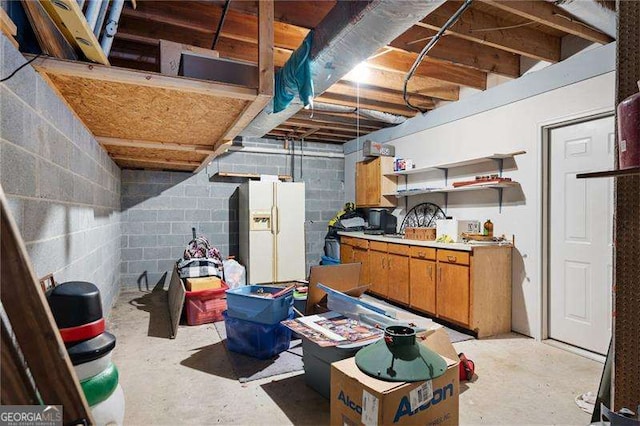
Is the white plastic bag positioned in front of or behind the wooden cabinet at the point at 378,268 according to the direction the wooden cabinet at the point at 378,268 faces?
in front

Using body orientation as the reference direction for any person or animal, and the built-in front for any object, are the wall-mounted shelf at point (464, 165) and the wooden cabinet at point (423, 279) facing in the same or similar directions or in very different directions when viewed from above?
same or similar directions

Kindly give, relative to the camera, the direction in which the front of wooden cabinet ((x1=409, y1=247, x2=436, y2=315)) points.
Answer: facing the viewer and to the left of the viewer

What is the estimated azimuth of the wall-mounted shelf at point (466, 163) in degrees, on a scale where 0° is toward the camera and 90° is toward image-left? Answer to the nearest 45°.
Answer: approximately 45°

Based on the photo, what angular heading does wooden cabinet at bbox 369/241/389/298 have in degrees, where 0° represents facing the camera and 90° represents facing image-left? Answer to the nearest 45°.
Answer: approximately 45°

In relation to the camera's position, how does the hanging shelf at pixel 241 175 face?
facing the viewer

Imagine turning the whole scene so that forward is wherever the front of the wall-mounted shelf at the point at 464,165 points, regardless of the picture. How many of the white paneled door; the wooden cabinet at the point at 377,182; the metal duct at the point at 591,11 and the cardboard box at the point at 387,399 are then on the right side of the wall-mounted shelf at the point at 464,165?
1

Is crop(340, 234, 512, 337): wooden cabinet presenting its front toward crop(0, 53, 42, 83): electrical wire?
yes

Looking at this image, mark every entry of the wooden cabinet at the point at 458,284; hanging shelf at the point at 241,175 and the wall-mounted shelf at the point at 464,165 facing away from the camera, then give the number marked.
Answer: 0

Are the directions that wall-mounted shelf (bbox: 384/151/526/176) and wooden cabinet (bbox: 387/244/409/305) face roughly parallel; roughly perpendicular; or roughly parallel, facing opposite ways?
roughly parallel

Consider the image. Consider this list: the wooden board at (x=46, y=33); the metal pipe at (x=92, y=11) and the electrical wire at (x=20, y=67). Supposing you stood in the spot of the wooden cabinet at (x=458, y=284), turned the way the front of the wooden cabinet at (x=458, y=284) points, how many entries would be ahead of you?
3
